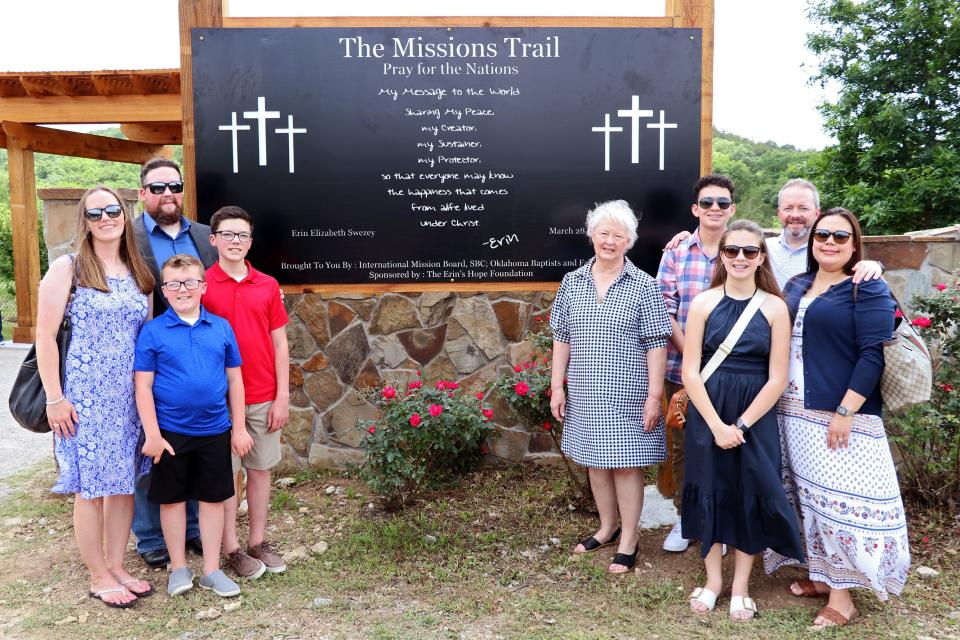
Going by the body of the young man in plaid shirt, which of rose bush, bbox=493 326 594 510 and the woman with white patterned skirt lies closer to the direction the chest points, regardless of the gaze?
the woman with white patterned skirt

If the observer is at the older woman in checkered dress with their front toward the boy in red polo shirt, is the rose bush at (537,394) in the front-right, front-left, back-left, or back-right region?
front-right

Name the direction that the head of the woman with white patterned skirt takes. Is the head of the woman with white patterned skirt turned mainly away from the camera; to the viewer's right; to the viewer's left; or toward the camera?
toward the camera

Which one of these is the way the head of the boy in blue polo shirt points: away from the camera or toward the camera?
toward the camera

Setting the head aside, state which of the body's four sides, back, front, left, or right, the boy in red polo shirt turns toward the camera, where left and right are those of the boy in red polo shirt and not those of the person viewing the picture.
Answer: front

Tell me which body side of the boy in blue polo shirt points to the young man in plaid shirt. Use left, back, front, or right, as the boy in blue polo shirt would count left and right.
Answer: left

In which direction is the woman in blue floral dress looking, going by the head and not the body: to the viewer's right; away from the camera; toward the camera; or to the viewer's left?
toward the camera

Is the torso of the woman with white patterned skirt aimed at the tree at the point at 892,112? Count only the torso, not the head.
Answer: no

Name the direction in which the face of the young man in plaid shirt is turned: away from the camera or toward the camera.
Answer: toward the camera

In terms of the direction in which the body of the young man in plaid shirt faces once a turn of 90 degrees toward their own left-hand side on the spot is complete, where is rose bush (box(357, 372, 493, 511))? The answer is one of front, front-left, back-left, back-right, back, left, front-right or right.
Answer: back

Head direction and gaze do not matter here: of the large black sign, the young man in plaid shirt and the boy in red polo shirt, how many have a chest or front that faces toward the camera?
3

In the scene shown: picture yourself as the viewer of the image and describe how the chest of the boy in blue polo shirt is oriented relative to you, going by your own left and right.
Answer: facing the viewer

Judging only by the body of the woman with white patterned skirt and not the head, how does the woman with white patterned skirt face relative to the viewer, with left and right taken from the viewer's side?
facing the viewer and to the left of the viewer

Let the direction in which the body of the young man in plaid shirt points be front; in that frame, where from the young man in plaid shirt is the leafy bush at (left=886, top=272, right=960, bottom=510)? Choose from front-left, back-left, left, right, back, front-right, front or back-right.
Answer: back-left

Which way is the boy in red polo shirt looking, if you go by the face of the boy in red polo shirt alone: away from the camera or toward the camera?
toward the camera

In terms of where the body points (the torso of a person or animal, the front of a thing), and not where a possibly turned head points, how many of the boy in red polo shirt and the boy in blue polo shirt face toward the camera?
2

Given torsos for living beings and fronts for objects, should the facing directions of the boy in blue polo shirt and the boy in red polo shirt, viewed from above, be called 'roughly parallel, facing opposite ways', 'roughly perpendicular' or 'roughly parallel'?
roughly parallel

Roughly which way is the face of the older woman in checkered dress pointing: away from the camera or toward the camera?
toward the camera
